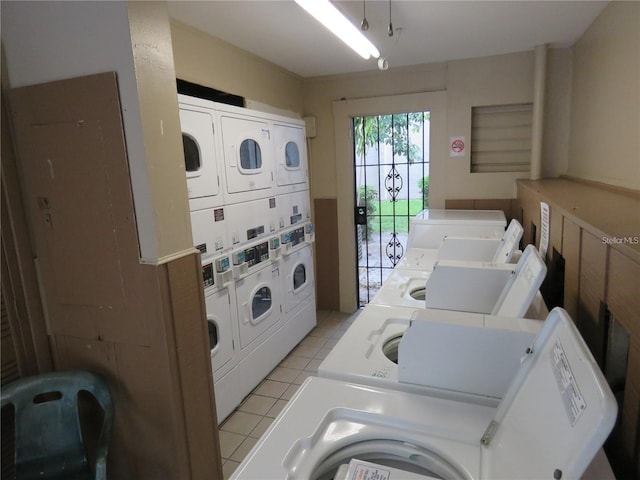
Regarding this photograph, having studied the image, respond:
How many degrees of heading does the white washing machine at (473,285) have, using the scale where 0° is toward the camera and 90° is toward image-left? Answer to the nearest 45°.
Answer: approximately 90°

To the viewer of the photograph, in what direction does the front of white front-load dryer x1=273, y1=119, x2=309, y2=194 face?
facing the viewer and to the right of the viewer

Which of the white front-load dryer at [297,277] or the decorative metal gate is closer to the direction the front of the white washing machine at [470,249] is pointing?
the white front-load dryer

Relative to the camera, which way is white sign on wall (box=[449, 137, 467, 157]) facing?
toward the camera

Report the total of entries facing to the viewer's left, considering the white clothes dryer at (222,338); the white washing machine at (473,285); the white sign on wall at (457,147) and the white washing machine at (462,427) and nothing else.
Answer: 2

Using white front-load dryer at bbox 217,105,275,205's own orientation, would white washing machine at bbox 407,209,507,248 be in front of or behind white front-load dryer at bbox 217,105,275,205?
in front

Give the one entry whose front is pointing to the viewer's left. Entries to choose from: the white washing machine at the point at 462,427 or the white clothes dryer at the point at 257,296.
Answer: the white washing machine

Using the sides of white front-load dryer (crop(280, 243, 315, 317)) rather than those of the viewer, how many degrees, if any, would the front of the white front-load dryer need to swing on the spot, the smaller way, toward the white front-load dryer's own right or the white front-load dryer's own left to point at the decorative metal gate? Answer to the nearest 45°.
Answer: approximately 90° to the white front-load dryer's own left

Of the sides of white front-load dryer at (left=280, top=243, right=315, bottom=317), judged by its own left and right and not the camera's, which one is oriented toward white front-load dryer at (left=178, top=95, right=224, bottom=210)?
right

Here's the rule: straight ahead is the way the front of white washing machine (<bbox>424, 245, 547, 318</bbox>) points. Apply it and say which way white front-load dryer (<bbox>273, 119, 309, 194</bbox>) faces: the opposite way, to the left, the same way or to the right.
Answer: the opposite way

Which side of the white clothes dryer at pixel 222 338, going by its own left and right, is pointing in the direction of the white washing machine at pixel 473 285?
front

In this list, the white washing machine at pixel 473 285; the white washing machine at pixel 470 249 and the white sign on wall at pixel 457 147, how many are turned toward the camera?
1

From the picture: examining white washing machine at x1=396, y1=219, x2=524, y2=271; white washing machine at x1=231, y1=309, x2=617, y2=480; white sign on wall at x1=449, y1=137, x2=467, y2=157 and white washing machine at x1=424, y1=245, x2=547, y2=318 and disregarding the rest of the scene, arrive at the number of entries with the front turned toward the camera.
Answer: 1
